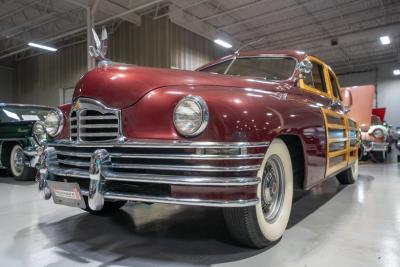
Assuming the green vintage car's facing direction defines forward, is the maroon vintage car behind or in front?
in front

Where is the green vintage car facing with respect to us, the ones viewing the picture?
facing the viewer and to the right of the viewer

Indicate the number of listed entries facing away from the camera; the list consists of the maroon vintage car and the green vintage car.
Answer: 0

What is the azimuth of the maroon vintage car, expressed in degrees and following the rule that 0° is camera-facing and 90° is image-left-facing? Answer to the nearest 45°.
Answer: approximately 45°

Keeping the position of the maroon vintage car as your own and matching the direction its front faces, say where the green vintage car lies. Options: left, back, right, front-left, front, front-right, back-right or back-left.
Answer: right
